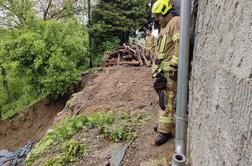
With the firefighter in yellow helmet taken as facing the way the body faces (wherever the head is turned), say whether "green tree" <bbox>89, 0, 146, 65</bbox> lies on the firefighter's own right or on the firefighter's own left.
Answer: on the firefighter's own right

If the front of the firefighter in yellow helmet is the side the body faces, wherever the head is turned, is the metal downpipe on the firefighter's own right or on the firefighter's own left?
on the firefighter's own left

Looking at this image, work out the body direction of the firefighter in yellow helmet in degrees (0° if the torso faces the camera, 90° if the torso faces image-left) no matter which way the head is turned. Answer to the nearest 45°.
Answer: approximately 45°

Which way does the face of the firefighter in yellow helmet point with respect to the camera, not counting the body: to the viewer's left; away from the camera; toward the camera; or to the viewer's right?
to the viewer's left
